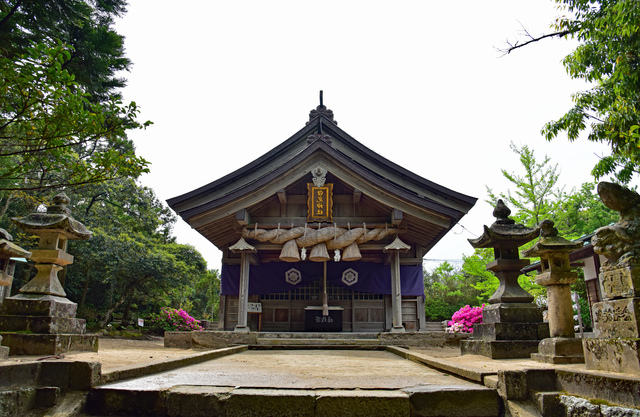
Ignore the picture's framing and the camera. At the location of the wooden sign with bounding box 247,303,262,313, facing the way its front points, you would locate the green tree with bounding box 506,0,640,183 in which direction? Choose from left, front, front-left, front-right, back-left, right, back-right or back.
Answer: front-left

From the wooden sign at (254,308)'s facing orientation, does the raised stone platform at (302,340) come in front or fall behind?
in front

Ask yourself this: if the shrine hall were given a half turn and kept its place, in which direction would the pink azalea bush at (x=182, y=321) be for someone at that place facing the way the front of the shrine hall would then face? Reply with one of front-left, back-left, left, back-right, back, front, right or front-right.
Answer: front-left

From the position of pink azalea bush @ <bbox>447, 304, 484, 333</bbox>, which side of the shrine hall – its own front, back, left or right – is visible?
left

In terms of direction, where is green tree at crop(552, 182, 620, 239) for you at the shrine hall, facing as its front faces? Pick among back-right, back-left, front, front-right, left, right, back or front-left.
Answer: back-left

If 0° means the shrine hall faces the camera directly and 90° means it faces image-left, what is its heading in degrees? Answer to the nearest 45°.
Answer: approximately 0°

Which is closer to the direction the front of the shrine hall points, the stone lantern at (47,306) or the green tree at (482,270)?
the stone lantern

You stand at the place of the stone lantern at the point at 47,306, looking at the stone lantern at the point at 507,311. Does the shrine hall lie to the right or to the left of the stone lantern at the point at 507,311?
left

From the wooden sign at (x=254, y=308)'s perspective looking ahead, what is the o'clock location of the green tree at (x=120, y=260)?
The green tree is roughly at 5 o'clock from the wooden sign.

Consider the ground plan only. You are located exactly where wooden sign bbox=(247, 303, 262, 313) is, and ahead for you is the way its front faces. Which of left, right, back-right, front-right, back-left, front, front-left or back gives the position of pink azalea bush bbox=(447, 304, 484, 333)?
left

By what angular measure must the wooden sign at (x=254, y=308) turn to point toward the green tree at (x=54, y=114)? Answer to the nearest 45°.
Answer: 0° — it already faces it

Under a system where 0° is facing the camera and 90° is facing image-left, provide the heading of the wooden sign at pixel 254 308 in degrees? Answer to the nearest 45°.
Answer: approximately 0°
